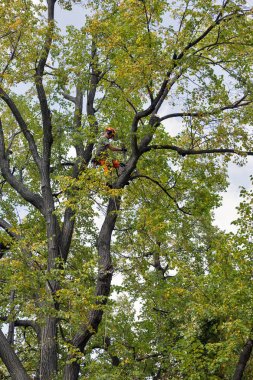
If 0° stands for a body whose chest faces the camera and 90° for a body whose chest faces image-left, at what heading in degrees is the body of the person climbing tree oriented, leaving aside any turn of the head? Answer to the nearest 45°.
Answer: approximately 270°
